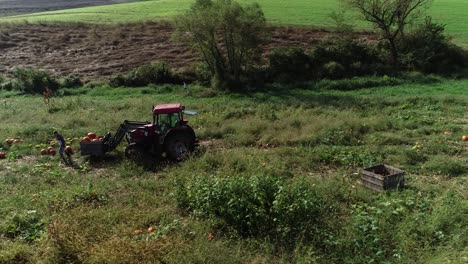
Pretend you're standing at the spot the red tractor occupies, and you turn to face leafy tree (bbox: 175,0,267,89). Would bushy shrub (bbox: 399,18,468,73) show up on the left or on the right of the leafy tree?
right

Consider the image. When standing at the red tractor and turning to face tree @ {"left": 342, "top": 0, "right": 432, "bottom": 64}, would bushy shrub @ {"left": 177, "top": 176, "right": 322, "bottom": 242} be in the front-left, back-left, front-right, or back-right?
back-right

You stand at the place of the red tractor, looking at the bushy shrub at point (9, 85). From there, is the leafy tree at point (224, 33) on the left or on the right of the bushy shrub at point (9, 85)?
right

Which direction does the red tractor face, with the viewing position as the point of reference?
facing to the left of the viewer
